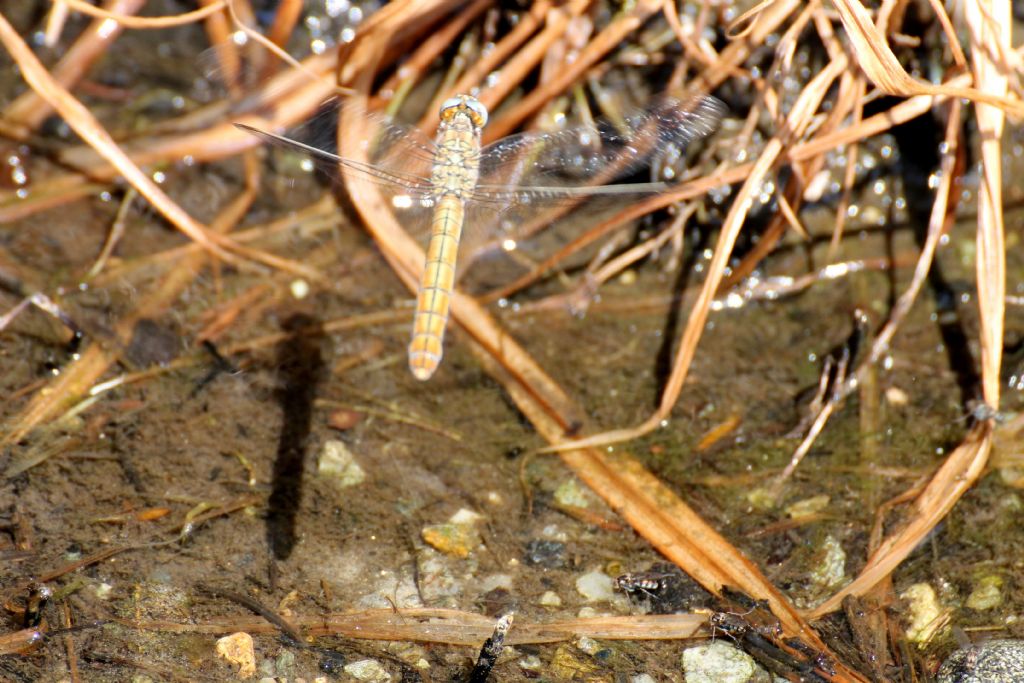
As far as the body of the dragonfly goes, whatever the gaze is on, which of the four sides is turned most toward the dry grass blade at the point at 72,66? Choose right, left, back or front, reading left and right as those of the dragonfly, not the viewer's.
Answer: left

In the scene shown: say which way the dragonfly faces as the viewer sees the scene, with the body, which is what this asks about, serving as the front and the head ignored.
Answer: away from the camera
